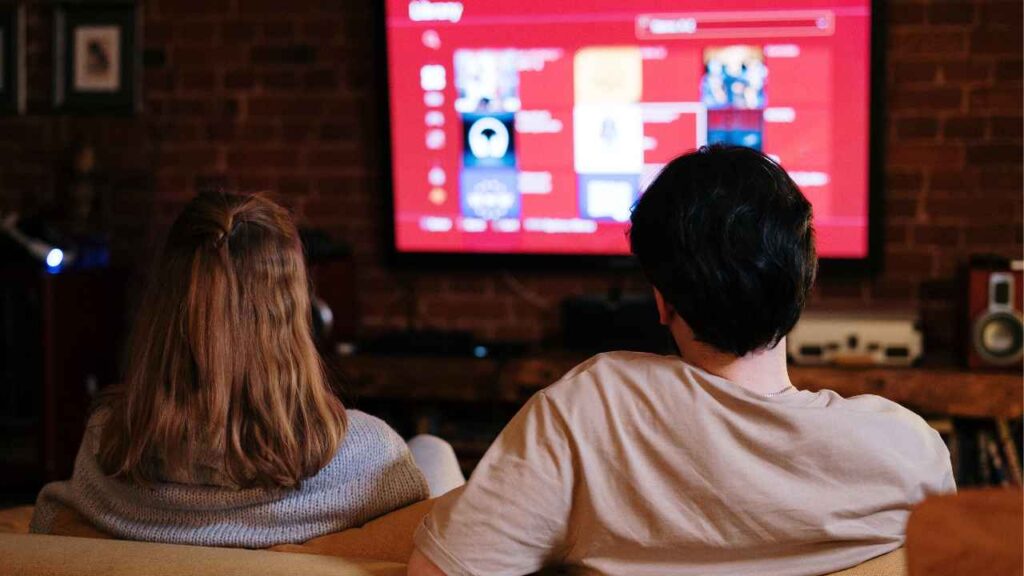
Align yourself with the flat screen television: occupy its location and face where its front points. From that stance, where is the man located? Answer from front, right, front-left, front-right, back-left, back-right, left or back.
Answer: front

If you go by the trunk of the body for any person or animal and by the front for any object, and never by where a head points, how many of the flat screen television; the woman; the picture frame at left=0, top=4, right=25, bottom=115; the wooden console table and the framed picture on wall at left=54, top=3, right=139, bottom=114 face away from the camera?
1

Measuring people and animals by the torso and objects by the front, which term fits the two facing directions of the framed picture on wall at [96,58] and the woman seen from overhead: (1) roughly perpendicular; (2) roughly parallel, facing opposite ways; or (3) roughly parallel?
roughly parallel, facing opposite ways

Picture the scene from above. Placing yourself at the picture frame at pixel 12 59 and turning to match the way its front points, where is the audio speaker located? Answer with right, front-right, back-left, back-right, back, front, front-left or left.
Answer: front-left

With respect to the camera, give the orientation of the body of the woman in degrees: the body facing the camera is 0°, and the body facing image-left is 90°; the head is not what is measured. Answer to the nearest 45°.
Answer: approximately 180°

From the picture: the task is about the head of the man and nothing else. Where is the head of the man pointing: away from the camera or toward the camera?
away from the camera

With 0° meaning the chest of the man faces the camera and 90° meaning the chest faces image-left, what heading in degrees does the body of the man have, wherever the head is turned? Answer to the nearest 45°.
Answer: approximately 180°

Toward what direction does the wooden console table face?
toward the camera

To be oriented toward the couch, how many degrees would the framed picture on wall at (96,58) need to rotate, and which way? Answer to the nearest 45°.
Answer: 0° — it already faces it

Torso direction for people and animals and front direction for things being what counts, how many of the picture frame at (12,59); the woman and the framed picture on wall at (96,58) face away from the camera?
1

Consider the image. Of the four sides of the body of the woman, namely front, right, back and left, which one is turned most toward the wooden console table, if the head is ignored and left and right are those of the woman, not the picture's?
front

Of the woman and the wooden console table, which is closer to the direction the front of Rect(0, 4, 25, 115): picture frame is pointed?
the woman

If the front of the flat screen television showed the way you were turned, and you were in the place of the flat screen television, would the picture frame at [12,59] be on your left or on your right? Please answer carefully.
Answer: on your right

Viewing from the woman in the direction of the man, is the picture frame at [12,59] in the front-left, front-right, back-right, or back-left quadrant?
back-left

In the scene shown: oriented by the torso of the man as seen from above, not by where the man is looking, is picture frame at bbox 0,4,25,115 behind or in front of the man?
in front

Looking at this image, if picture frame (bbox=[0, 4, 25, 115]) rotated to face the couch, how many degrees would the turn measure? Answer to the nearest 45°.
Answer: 0° — it already faces it

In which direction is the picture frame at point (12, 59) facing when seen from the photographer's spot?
facing the viewer

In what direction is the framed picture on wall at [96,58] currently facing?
toward the camera

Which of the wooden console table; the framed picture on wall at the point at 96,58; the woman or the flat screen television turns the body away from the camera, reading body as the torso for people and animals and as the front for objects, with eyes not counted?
the woman
